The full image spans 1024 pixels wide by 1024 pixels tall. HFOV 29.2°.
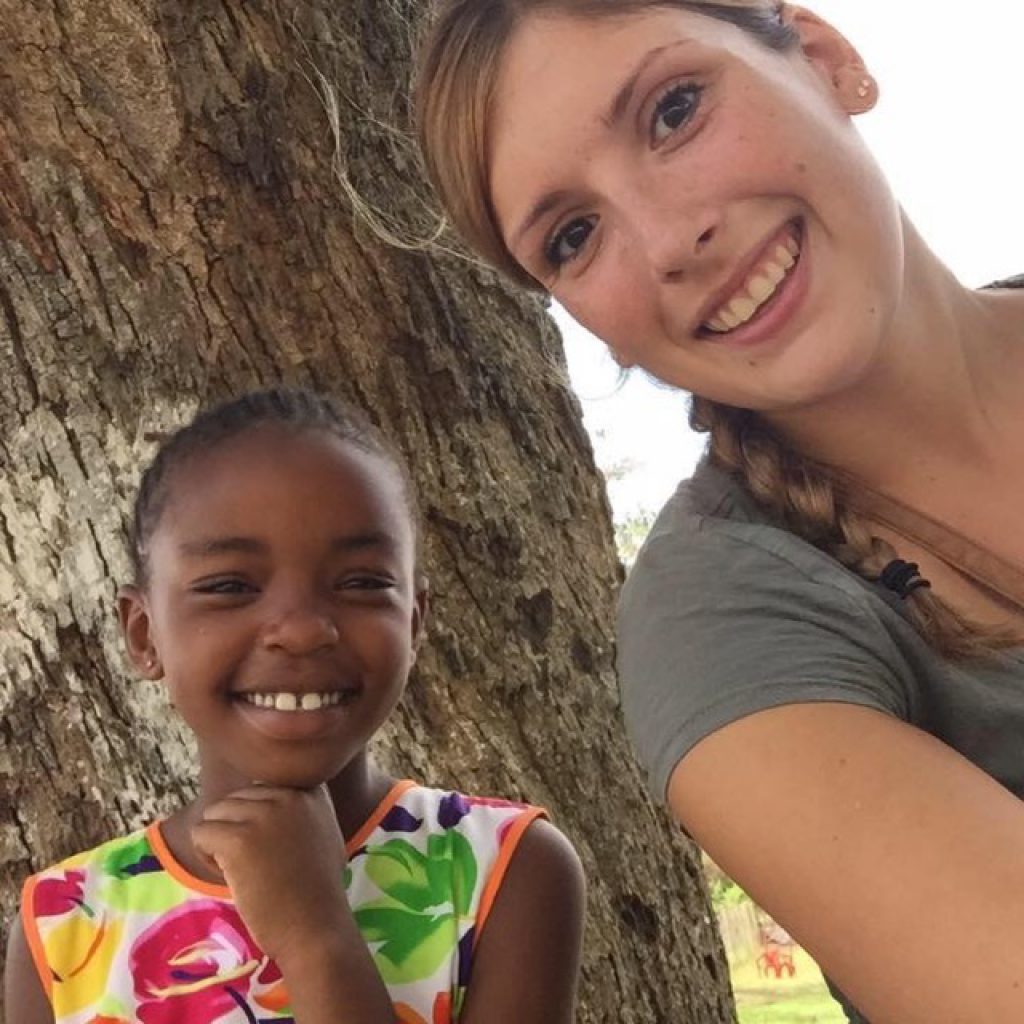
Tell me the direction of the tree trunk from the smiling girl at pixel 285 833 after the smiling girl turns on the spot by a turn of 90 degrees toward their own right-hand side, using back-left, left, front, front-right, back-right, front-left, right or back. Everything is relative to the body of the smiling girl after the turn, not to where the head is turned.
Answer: right

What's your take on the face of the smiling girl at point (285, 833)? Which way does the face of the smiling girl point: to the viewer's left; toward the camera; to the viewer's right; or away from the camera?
toward the camera

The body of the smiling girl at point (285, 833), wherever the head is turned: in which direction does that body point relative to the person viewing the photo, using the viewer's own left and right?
facing the viewer
